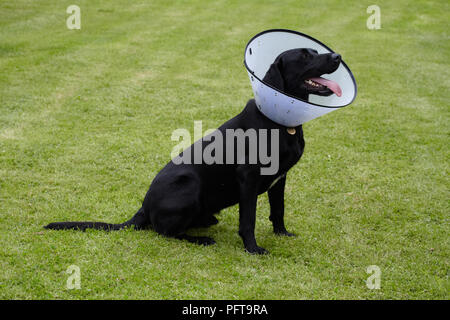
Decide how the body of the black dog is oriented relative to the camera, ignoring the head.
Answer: to the viewer's right
